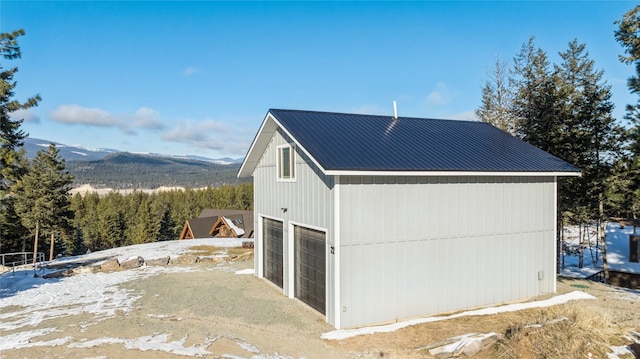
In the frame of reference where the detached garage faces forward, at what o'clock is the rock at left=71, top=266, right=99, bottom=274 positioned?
The rock is roughly at 2 o'clock from the detached garage.

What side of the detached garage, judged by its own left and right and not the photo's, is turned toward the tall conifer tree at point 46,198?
right

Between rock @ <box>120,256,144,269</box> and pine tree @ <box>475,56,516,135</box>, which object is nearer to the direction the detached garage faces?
the rock

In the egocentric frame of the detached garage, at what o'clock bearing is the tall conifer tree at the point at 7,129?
The tall conifer tree is roughly at 1 o'clock from the detached garage.

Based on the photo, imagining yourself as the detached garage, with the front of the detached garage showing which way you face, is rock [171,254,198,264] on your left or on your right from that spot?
on your right

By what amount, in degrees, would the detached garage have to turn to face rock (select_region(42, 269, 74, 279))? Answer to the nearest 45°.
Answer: approximately 45° to its right

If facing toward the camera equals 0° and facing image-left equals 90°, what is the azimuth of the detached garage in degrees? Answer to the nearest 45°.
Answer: approximately 45°

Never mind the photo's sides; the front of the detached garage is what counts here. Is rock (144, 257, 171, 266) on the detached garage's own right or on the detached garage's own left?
on the detached garage's own right

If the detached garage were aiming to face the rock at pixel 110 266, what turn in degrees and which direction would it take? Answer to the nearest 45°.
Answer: approximately 45° to its right
